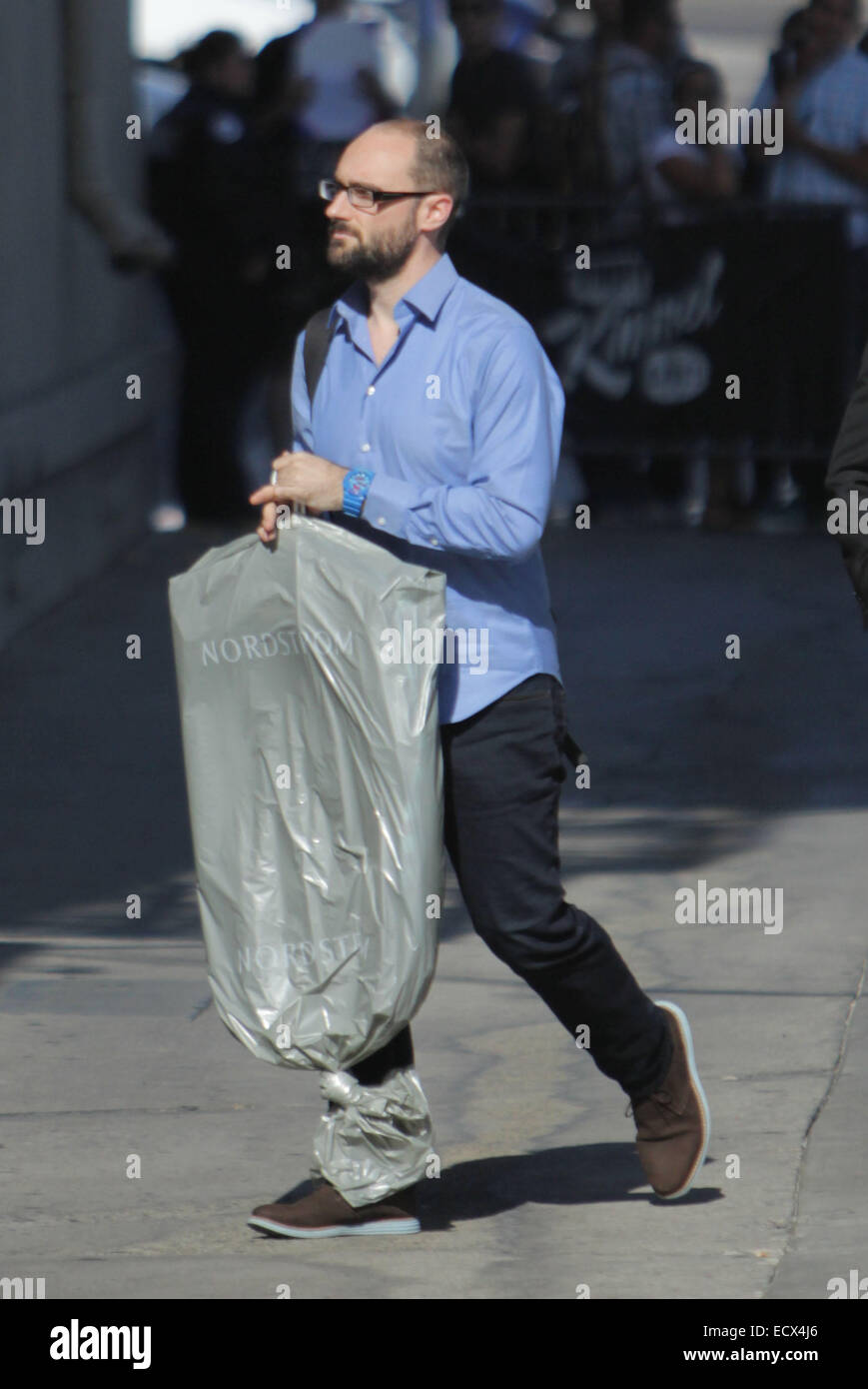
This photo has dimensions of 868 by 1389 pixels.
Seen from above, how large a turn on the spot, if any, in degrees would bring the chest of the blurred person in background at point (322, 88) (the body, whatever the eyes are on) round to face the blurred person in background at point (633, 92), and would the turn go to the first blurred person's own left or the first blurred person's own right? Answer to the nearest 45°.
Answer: approximately 90° to the first blurred person's own left

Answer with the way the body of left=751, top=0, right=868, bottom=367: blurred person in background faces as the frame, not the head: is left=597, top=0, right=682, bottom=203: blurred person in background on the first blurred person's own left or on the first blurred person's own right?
on the first blurred person's own right

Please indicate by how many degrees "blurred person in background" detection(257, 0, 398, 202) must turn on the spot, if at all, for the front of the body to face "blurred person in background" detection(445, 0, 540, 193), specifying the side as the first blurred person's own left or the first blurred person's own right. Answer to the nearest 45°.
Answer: approximately 90° to the first blurred person's own left

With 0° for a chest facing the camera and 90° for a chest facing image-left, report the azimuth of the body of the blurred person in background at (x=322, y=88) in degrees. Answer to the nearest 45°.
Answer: approximately 0°

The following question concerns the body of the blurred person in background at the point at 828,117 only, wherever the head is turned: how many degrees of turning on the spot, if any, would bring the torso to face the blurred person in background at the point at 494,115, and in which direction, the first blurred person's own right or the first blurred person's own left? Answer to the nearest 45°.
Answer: approximately 45° to the first blurred person's own right

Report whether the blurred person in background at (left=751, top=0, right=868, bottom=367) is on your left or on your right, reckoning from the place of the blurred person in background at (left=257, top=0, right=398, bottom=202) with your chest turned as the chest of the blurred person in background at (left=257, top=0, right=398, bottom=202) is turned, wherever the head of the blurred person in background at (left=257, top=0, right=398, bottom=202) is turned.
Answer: on your left

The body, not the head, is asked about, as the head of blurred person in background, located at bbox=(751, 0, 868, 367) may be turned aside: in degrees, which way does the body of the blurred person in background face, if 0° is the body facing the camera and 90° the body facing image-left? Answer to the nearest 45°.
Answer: approximately 45°

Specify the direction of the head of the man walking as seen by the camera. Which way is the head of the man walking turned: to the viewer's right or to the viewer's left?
to the viewer's left

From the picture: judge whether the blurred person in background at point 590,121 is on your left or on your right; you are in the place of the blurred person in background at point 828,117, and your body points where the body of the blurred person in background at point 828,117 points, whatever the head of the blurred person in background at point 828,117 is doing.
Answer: on your right
